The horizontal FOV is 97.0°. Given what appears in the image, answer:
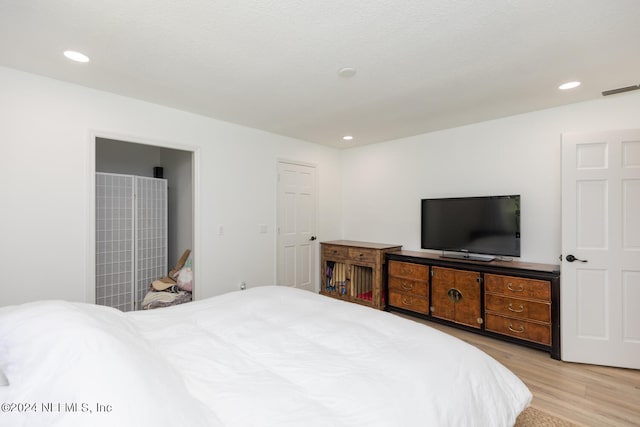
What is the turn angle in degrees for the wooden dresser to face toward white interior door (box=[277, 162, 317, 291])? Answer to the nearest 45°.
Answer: approximately 45° to its right

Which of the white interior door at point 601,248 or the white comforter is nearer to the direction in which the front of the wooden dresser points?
the white comforter

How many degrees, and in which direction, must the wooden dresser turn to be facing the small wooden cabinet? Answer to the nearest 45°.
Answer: approximately 45° to its right

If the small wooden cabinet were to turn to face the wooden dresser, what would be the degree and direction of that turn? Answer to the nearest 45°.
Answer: approximately 90° to its left

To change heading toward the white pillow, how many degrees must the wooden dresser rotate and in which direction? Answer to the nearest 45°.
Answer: approximately 45° to its left

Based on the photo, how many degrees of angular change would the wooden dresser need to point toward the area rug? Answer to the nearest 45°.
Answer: approximately 45° to its left

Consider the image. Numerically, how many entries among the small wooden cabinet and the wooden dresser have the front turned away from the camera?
0

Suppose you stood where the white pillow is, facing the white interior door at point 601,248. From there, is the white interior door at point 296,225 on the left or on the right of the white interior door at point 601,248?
left

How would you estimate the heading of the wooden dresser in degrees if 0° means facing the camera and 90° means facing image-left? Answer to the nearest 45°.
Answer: approximately 45°
